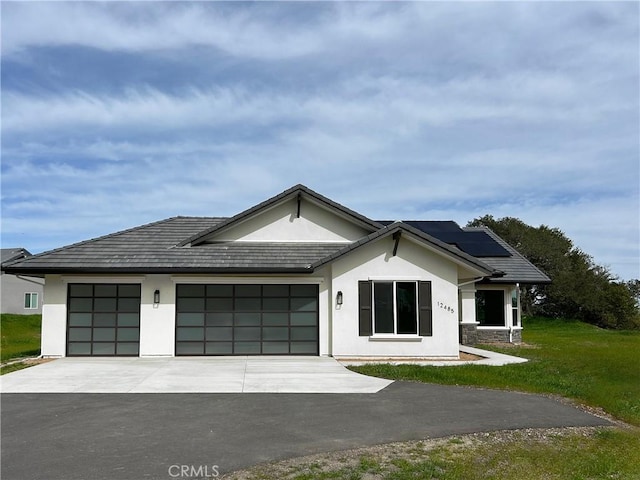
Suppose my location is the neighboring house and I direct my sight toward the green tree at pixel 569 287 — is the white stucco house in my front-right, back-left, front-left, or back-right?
front-right

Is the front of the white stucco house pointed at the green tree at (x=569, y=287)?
no

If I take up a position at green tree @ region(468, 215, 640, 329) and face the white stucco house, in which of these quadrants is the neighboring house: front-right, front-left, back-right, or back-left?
front-right

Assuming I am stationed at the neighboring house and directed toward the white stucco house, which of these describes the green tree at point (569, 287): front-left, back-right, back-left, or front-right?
front-left

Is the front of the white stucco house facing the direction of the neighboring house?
no

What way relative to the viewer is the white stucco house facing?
toward the camera
